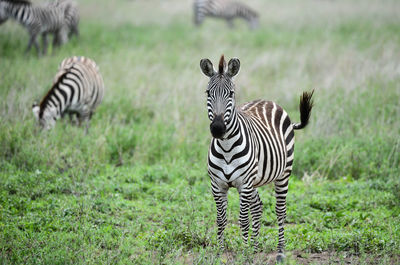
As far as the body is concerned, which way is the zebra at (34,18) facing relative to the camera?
to the viewer's left

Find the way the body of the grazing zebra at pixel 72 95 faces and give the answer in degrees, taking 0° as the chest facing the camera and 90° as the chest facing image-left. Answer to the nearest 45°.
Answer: approximately 45°

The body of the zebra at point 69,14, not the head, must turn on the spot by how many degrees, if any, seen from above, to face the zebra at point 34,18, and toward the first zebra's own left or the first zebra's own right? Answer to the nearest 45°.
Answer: approximately 45° to the first zebra's own left

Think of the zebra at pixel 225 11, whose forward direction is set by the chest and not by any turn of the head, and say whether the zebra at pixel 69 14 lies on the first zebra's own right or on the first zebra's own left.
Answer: on the first zebra's own right

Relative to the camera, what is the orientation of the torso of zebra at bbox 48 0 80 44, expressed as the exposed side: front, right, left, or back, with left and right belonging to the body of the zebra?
left
